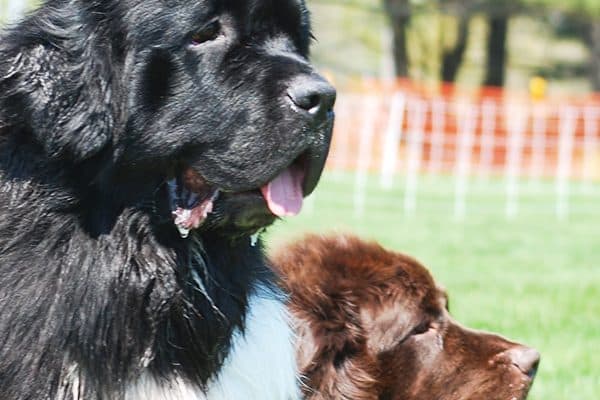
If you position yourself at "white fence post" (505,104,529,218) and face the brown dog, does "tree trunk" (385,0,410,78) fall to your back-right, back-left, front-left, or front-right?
back-right
